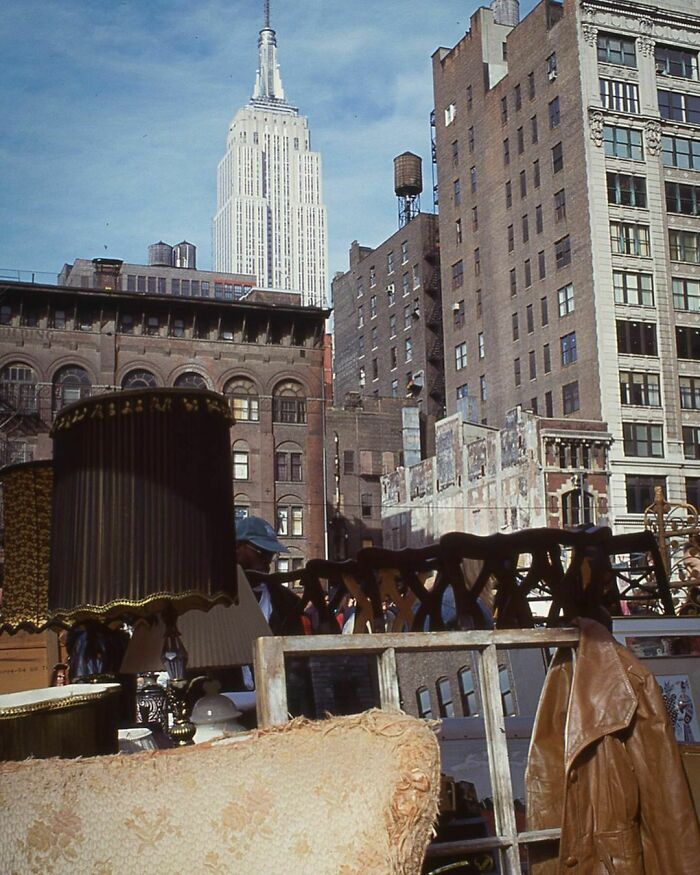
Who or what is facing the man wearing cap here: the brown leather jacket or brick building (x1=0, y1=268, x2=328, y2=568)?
the brick building

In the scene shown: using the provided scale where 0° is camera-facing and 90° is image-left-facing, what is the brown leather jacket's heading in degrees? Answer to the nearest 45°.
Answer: approximately 45°

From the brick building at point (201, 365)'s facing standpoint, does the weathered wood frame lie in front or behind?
in front

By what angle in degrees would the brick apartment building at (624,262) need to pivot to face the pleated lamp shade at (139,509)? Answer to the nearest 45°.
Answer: approximately 45° to its right

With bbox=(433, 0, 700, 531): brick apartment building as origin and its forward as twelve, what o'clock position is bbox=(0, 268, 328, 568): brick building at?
The brick building is roughly at 4 o'clock from the brick apartment building.

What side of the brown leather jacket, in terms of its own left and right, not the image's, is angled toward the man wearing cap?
right

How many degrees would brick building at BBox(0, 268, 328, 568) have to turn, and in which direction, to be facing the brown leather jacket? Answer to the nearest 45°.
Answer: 0° — it already faces it

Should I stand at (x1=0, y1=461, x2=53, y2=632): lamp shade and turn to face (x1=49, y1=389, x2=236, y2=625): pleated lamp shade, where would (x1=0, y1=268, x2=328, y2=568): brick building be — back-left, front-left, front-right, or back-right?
back-left
